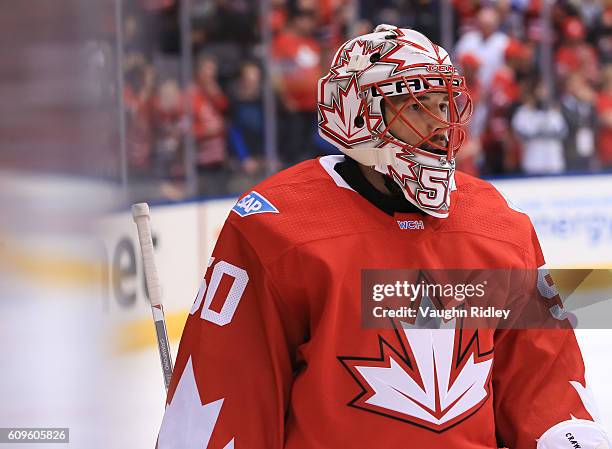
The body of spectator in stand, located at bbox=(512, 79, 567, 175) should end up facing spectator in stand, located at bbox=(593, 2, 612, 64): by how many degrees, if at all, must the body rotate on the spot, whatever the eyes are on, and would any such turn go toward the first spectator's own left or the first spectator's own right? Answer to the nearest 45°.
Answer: approximately 135° to the first spectator's own left

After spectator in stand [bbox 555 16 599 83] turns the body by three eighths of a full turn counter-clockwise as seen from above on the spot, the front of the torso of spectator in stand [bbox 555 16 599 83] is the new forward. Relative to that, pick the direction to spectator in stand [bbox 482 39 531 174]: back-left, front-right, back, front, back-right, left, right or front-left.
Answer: back

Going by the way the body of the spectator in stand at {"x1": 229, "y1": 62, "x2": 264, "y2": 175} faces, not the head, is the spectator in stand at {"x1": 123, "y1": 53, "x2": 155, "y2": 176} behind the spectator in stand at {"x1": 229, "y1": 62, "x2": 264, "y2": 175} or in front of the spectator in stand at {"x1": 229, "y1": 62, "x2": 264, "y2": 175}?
in front

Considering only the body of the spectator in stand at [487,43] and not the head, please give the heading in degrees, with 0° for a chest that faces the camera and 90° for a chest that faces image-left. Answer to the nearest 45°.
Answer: approximately 0°

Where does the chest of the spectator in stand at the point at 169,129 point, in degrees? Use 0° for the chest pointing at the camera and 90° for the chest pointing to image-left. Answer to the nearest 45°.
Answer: approximately 0°
